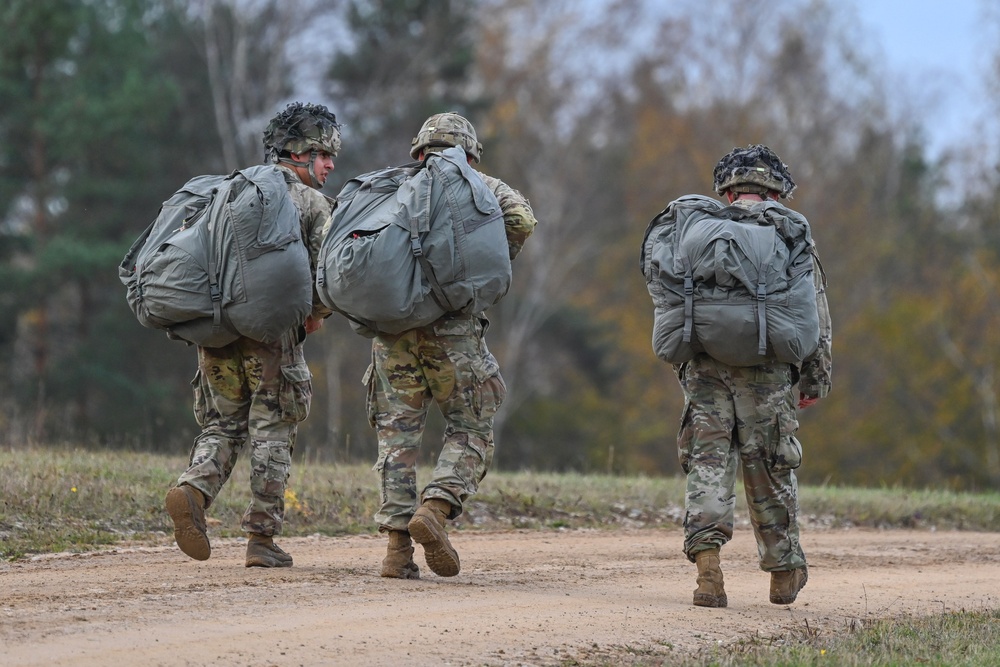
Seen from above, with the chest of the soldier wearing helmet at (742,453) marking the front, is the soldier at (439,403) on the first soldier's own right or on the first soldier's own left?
on the first soldier's own left

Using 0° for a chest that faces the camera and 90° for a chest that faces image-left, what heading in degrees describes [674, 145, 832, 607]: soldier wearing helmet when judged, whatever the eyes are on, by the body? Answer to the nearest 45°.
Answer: approximately 180°

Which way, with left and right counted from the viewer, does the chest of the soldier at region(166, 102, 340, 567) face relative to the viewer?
facing away from the viewer and to the right of the viewer

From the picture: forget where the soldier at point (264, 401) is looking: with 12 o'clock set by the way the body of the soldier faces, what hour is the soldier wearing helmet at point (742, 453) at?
The soldier wearing helmet is roughly at 2 o'clock from the soldier.

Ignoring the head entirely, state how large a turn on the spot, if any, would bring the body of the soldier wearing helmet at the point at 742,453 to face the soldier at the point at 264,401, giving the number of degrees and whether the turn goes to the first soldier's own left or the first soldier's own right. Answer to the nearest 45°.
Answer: approximately 90° to the first soldier's own left

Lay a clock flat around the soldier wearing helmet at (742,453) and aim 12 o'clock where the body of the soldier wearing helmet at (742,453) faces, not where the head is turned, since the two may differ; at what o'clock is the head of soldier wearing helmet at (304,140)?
the head of soldier wearing helmet at (304,140) is roughly at 9 o'clock from the soldier wearing helmet at (742,453).

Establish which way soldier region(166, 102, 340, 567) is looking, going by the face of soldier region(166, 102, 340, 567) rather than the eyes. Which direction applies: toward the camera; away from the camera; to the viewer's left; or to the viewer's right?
to the viewer's right

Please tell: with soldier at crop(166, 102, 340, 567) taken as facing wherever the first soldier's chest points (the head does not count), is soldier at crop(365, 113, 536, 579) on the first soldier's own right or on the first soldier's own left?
on the first soldier's own right
